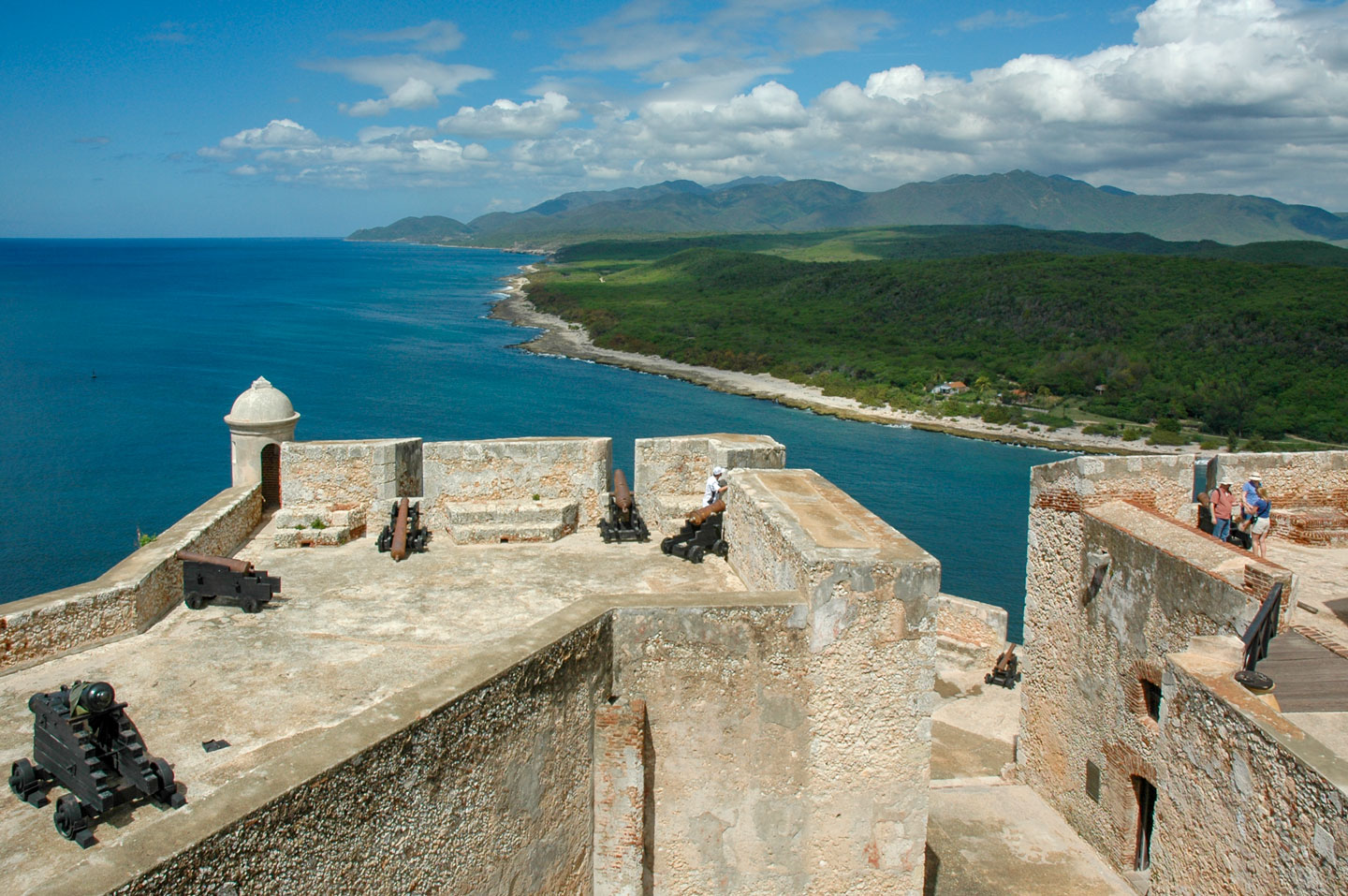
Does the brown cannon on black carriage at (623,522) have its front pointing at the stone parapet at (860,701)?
no

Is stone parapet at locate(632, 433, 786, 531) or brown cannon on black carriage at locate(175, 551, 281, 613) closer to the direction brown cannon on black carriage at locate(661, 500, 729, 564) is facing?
the stone parapet

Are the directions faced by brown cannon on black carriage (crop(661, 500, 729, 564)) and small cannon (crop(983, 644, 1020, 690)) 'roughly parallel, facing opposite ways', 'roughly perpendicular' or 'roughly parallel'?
roughly parallel

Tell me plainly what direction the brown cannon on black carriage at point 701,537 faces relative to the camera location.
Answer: facing away from the viewer and to the right of the viewer

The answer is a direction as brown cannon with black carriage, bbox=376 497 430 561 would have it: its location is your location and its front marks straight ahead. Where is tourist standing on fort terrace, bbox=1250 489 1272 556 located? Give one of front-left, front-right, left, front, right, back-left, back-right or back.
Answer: right

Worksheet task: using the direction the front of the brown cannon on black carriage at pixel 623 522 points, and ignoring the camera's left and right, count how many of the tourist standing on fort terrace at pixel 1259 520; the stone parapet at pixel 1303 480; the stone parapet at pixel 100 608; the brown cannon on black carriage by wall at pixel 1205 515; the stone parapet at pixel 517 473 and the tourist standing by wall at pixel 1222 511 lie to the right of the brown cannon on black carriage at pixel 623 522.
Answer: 4

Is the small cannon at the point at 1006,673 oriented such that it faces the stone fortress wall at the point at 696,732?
no

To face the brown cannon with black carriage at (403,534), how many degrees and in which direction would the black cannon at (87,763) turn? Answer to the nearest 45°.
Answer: approximately 90° to its right

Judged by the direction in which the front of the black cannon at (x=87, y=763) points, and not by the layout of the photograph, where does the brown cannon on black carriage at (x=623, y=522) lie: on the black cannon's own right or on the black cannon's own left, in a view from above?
on the black cannon's own right

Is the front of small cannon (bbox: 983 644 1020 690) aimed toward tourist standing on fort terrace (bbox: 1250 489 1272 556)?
no

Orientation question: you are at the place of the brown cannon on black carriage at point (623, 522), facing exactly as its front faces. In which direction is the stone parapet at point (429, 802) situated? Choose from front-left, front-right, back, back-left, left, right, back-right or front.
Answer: back

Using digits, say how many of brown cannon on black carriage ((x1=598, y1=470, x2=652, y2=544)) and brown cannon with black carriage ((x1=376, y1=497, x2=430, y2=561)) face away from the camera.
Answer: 2

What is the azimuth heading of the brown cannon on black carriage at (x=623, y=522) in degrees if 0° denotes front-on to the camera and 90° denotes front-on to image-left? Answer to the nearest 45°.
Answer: approximately 180°
